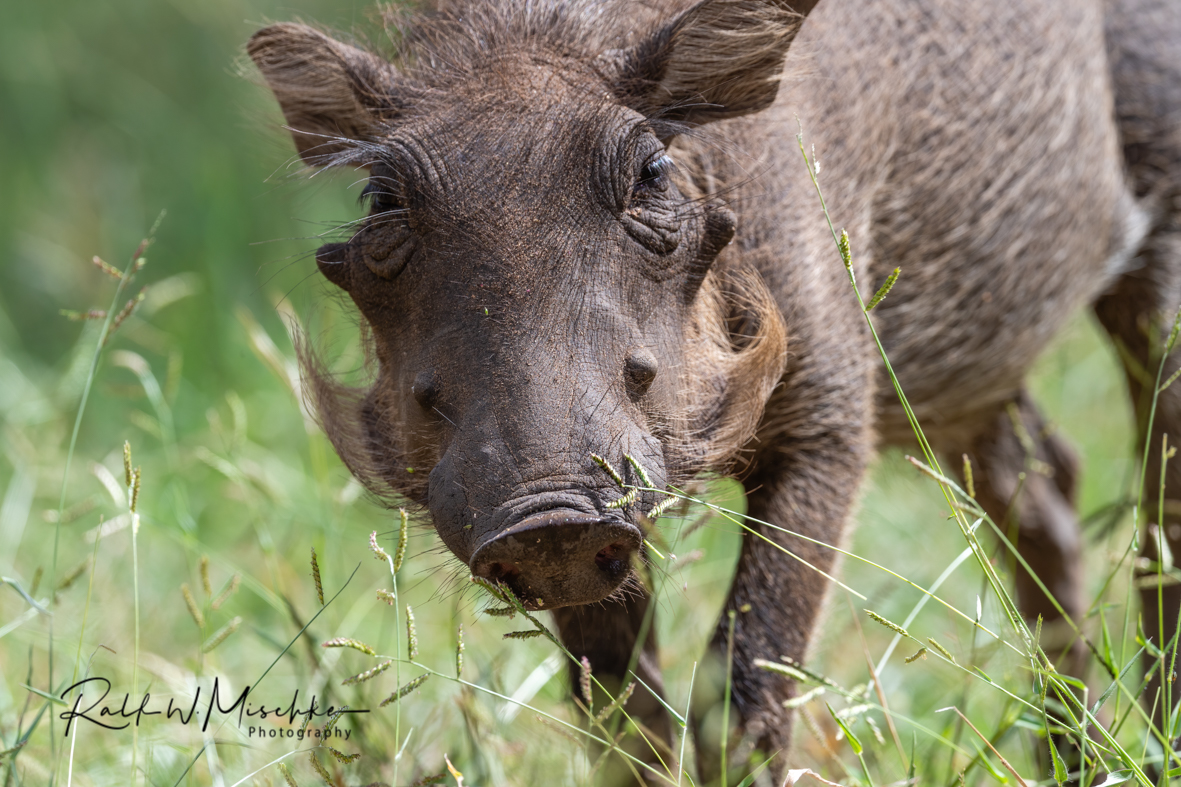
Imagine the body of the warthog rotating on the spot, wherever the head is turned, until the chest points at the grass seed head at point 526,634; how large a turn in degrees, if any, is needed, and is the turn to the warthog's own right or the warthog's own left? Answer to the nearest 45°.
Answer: approximately 45° to the warthog's own left

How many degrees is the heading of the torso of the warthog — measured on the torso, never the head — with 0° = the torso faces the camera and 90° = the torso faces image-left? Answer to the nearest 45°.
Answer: approximately 45°

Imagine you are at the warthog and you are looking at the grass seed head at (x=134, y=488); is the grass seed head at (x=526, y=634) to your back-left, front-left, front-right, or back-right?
front-left

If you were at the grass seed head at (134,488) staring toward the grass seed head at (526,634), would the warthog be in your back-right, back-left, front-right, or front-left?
front-left

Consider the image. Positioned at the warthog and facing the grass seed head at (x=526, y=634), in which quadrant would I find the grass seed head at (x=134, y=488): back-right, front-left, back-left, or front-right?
front-right
